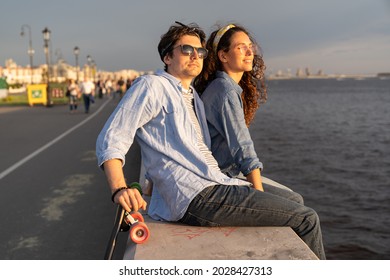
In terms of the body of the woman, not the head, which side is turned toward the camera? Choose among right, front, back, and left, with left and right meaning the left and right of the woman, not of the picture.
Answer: right

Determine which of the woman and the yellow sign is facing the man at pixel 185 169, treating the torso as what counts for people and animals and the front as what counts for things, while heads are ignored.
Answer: the yellow sign

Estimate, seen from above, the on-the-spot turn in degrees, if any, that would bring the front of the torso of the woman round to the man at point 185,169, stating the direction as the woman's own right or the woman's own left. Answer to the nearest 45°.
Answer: approximately 90° to the woman's own right

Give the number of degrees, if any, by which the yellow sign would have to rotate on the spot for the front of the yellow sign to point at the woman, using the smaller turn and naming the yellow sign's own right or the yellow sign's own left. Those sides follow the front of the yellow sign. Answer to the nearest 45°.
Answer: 0° — it already faces them

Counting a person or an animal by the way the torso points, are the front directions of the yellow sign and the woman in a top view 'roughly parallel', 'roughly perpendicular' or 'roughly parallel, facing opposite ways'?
roughly perpendicular

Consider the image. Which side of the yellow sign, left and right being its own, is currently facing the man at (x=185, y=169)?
front

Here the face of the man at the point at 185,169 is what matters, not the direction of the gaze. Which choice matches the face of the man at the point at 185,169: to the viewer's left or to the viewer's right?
to the viewer's right

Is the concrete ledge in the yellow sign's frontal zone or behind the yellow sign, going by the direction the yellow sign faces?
frontal zone

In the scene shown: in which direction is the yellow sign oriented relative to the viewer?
toward the camera

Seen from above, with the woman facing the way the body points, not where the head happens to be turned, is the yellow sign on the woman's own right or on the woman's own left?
on the woman's own left

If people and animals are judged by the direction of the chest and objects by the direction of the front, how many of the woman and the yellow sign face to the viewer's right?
1

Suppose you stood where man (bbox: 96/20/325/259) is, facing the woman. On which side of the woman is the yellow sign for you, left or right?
left
